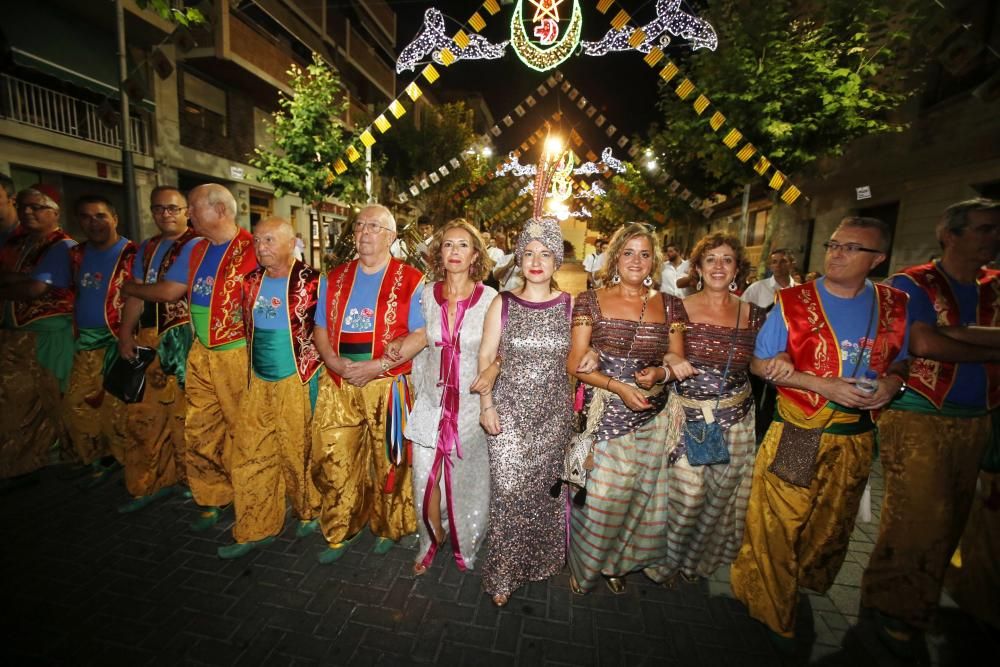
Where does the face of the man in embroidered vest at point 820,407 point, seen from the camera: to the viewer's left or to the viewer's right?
to the viewer's left

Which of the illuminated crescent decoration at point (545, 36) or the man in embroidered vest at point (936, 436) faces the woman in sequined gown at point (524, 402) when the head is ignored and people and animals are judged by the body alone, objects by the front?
the illuminated crescent decoration

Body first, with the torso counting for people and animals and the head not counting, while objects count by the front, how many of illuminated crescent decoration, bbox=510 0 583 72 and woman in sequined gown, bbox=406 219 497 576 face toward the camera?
2

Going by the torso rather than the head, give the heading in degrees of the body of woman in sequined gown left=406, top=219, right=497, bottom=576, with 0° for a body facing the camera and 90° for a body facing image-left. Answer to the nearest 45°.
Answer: approximately 0°

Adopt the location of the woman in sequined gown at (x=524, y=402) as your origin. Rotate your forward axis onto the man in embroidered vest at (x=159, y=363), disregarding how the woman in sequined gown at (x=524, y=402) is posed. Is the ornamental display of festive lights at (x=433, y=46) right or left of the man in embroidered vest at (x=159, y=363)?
right

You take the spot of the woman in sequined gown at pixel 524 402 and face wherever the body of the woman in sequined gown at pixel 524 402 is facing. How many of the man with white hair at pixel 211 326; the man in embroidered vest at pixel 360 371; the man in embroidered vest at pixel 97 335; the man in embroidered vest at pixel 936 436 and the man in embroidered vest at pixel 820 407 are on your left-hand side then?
2

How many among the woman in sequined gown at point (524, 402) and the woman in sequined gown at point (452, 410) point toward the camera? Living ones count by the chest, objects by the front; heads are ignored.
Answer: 2

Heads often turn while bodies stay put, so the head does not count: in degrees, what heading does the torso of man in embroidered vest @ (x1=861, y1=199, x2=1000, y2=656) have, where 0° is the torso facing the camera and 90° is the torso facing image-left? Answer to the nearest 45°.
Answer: approximately 315°

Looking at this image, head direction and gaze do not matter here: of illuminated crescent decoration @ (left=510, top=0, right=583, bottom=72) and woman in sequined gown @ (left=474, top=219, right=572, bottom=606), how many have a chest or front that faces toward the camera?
2

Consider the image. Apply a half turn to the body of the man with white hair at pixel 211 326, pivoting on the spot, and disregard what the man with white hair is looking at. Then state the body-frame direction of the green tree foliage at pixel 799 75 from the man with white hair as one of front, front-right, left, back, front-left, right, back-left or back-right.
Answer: front-right

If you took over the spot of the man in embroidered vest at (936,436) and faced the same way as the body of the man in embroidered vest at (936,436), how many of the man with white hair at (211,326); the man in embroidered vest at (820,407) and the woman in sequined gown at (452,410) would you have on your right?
3
